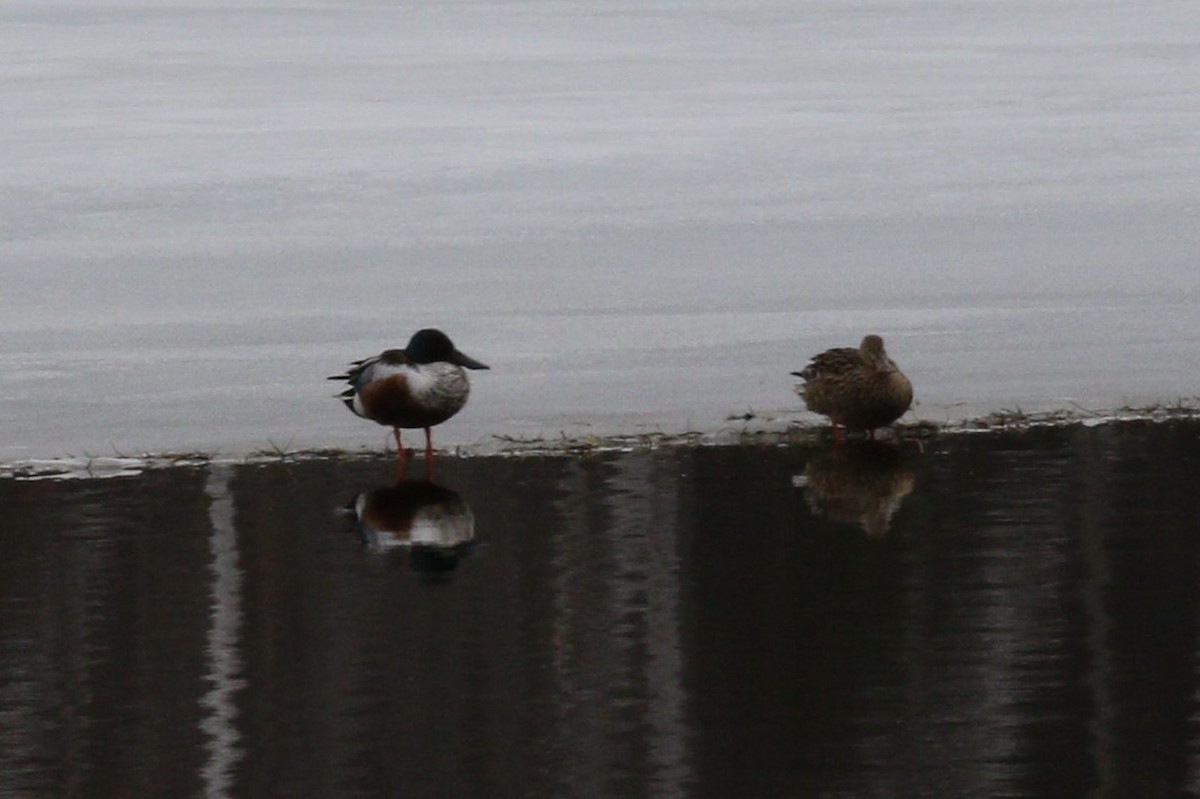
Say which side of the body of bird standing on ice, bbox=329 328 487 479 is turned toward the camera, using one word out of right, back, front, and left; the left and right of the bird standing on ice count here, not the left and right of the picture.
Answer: right
